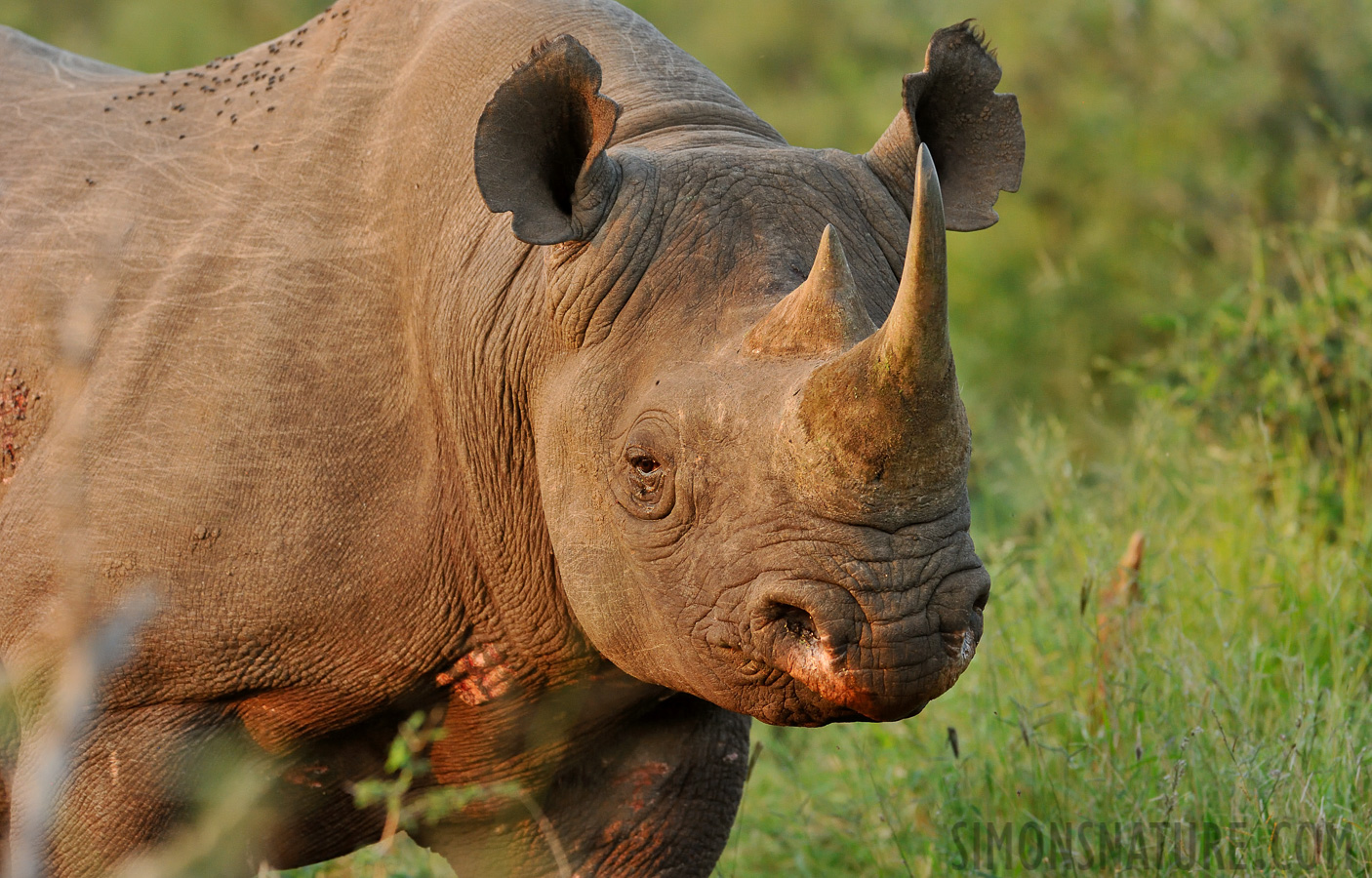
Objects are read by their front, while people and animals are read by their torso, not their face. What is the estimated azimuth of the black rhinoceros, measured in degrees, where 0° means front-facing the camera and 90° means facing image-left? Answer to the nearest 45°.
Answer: approximately 315°
